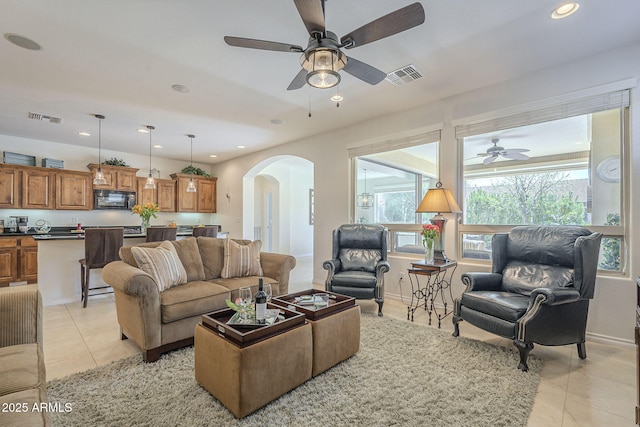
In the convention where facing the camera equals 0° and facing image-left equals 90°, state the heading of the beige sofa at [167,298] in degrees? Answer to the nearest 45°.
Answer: approximately 315°

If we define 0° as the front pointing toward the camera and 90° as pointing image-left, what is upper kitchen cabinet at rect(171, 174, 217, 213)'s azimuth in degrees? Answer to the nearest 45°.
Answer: approximately 0°

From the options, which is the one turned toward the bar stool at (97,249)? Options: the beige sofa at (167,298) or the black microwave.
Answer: the black microwave

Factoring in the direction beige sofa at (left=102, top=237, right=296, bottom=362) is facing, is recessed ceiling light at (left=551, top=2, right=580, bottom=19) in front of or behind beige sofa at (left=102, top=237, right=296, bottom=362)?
in front

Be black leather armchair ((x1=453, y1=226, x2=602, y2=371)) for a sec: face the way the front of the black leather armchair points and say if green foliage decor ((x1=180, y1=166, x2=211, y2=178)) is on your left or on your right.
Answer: on your right

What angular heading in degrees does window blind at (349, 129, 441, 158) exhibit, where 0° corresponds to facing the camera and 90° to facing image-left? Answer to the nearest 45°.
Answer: approximately 45°

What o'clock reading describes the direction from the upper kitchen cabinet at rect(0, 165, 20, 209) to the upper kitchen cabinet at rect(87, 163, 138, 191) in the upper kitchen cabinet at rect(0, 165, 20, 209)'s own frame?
the upper kitchen cabinet at rect(87, 163, 138, 191) is roughly at 9 o'clock from the upper kitchen cabinet at rect(0, 165, 20, 209).

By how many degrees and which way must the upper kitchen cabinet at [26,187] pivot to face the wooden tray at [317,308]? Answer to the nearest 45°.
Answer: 0° — it already faces it

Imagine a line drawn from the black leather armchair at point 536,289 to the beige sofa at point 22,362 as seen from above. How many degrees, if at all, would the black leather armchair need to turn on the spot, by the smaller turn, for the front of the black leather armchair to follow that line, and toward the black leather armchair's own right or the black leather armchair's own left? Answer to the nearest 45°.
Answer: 0° — it already faces it

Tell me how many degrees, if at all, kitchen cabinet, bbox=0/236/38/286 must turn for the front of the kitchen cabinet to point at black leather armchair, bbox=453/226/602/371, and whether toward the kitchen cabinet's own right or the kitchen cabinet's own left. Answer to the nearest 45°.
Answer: approximately 45° to the kitchen cabinet's own left
